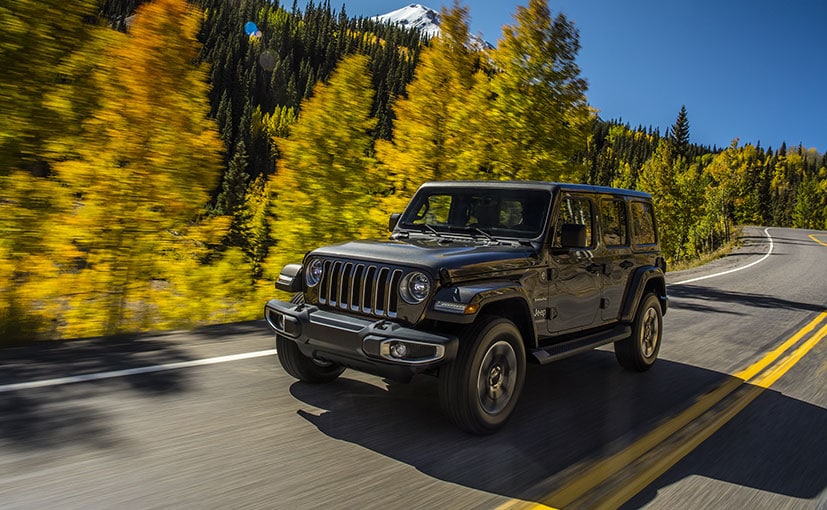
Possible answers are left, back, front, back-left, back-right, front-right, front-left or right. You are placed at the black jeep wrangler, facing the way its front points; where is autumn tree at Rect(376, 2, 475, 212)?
back-right

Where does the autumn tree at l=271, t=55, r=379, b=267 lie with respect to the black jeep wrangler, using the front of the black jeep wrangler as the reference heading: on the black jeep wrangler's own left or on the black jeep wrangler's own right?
on the black jeep wrangler's own right

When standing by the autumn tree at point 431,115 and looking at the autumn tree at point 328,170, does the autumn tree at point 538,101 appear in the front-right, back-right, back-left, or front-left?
back-left

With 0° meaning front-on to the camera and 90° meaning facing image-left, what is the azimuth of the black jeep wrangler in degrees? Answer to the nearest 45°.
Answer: approximately 45°

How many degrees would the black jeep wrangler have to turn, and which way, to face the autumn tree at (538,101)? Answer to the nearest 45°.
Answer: approximately 135° to its right
